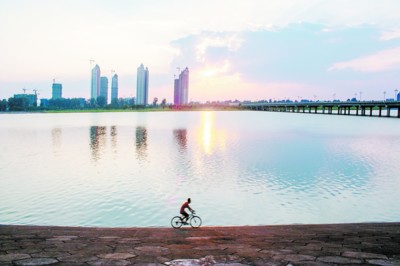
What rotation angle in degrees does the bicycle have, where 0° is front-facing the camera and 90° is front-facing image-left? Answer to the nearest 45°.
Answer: approximately 270°
